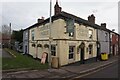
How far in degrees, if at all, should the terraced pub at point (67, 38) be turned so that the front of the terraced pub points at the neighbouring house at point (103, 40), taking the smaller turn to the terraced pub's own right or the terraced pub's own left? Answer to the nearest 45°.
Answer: approximately 90° to the terraced pub's own left

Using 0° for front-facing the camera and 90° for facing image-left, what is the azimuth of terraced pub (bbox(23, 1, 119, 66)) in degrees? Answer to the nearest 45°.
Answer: approximately 315°
